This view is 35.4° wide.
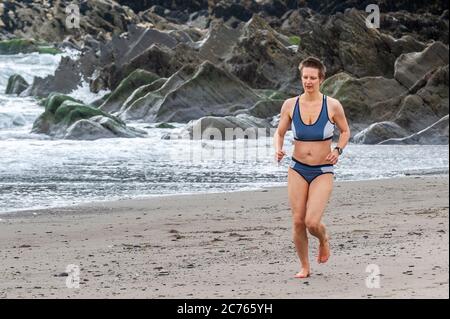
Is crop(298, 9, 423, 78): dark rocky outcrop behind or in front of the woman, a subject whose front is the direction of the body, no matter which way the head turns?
behind

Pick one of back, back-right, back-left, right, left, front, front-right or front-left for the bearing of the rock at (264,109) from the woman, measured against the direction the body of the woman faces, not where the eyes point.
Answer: back-right

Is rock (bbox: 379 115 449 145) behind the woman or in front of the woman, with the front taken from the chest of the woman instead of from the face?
behind

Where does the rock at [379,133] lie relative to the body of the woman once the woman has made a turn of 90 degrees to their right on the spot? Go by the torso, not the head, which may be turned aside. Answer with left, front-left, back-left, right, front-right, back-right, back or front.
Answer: front-right

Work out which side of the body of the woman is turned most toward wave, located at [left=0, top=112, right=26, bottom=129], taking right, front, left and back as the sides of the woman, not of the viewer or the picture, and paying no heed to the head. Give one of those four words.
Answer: back

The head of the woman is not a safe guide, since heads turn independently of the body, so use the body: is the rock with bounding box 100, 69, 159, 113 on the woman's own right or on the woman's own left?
on the woman's own right

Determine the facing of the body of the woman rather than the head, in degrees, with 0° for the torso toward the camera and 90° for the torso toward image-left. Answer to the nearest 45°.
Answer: approximately 45°

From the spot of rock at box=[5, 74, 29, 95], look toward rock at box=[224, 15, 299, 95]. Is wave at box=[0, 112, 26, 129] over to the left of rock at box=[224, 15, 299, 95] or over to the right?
right

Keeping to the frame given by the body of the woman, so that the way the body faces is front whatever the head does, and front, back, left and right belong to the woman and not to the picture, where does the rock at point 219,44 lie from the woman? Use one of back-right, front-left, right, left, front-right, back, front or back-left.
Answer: back-right

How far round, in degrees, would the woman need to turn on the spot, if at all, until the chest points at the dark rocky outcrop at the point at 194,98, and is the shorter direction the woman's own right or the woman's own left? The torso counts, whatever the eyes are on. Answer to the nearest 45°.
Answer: approximately 135° to the woman's own right
